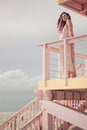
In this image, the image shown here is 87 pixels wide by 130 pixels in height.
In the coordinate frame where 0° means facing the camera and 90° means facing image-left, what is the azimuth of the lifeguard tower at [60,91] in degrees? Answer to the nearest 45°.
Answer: approximately 45°
